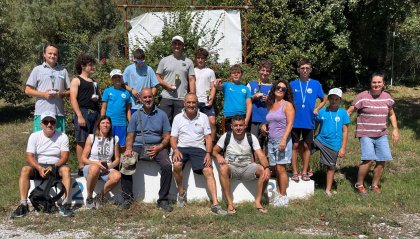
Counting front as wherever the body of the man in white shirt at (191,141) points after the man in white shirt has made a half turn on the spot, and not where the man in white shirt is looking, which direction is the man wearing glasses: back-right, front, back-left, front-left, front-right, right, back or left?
front-left

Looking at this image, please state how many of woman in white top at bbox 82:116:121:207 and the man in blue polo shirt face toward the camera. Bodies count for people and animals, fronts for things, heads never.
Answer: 2

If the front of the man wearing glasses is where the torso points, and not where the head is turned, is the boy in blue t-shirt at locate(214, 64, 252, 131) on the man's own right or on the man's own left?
on the man's own left

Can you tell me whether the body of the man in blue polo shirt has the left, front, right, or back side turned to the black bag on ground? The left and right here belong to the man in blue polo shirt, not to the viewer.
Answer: right

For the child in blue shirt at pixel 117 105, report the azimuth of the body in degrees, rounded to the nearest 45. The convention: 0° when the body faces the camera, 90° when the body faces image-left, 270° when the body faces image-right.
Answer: approximately 0°
